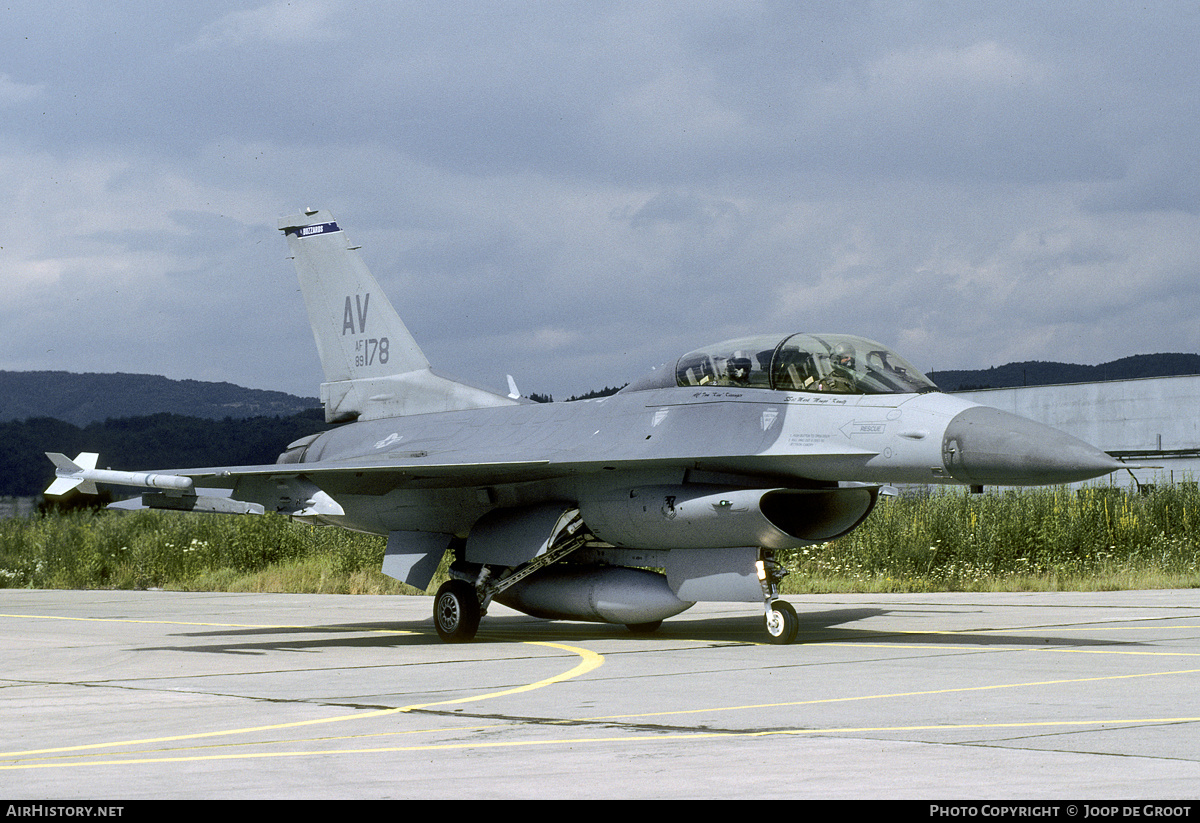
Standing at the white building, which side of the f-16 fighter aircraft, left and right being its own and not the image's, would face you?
left

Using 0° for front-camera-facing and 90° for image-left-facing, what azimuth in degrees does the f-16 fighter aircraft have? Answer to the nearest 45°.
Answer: approximately 315°

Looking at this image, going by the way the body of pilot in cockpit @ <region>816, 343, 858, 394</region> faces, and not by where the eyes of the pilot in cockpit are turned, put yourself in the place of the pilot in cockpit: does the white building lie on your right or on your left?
on your left

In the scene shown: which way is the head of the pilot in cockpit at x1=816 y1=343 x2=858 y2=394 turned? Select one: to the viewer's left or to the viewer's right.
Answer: to the viewer's right
